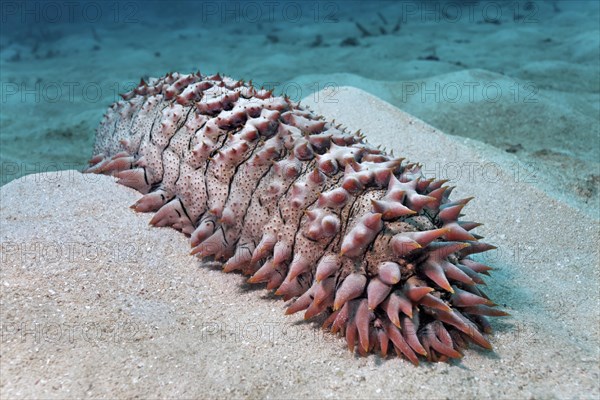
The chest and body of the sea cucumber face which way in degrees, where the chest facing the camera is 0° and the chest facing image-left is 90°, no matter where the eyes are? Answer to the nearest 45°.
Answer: approximately 315°
